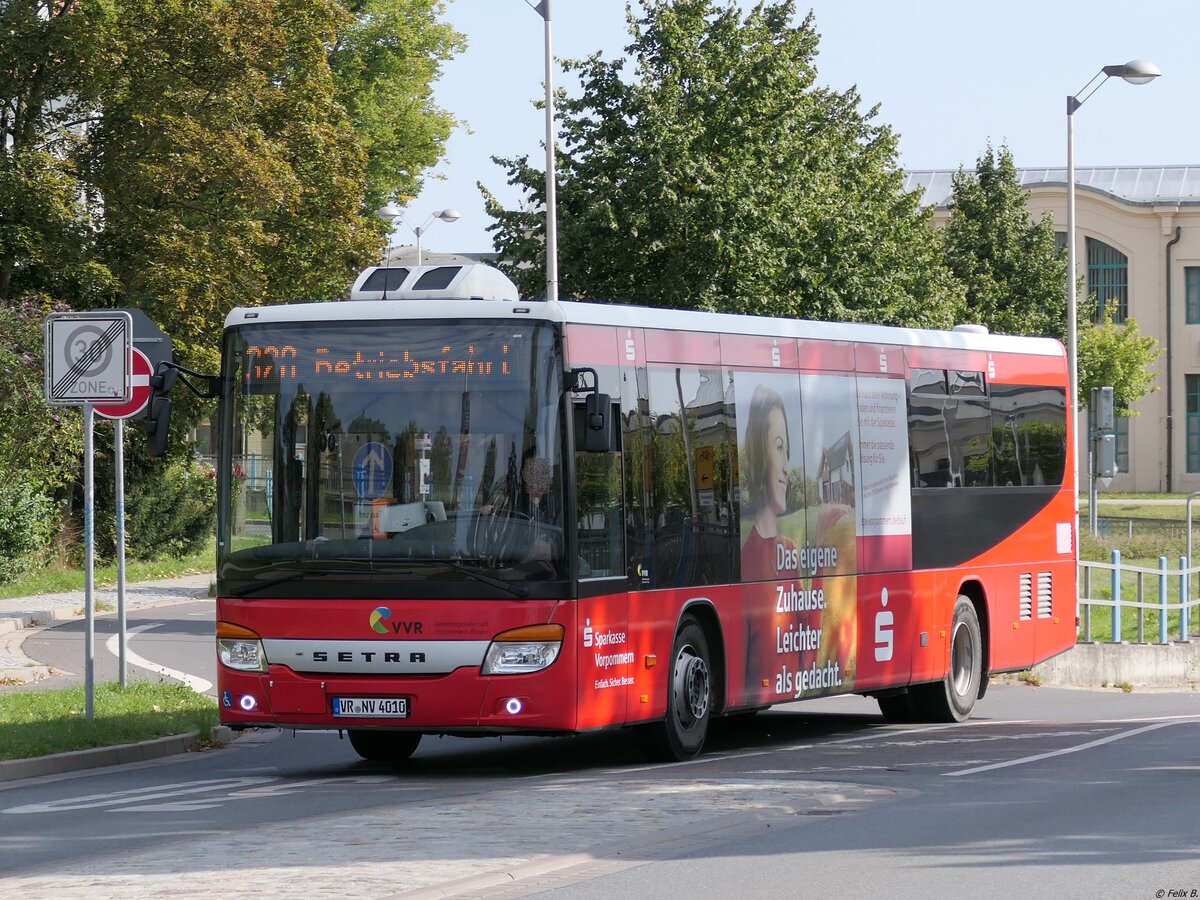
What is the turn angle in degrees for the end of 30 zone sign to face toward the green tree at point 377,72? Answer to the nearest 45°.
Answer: approximately 180°

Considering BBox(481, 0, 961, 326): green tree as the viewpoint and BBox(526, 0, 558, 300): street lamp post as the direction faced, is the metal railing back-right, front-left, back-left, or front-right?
front-left

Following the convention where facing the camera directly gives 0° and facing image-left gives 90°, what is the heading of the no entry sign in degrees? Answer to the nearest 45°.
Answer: approximately 0°

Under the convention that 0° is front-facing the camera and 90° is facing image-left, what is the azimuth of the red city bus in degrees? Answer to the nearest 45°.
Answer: approximately 45°

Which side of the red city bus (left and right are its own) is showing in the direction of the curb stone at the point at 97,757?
front

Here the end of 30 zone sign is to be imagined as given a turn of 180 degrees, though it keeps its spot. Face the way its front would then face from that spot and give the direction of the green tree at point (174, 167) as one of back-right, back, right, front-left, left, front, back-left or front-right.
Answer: front

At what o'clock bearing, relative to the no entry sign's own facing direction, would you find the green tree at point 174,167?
The green tree is roughly at 6 o'clock from the no entry sign.

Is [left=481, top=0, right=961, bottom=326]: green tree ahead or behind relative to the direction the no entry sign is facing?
behind

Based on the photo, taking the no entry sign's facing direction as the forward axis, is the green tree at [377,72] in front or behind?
behind

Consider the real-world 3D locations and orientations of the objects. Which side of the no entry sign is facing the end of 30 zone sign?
front

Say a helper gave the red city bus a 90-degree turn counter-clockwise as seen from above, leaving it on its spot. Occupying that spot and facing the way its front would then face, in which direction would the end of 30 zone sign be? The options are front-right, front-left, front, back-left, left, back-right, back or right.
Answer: back

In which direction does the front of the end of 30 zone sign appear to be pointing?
toward the camera

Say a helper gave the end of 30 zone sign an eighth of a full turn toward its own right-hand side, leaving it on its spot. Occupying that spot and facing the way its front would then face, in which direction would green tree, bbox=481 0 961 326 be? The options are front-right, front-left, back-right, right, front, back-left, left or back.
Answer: back

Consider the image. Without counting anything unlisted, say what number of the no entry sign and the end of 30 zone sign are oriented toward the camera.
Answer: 2
